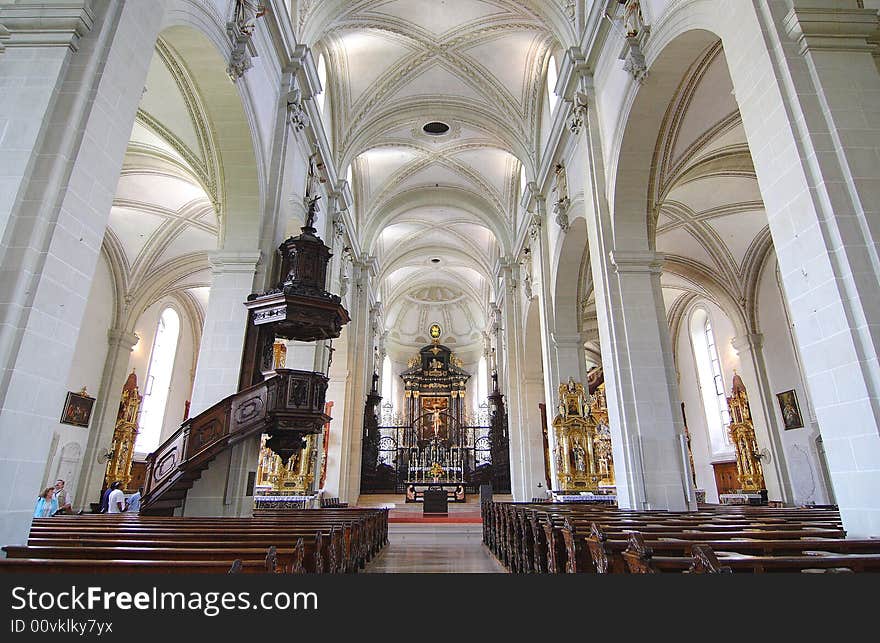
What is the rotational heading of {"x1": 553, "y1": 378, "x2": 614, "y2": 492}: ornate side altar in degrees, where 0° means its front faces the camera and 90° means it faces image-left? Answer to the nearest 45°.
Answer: approximately 0°

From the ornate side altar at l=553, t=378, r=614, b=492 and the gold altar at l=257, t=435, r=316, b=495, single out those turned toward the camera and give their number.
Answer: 2

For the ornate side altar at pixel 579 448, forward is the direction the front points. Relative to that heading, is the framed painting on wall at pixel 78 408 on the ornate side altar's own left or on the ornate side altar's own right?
on the ornate side altar's own right

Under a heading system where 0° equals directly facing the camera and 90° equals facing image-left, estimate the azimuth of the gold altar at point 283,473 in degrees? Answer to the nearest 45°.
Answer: approximately 0°

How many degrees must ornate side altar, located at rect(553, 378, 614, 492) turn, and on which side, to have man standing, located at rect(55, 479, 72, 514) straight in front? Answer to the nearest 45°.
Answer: approximately 90° to its right

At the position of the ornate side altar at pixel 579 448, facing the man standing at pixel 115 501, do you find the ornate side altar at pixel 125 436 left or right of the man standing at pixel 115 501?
right

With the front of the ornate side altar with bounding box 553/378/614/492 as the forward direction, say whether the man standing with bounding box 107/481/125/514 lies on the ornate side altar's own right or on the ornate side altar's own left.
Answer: on the ornate side altar's own right

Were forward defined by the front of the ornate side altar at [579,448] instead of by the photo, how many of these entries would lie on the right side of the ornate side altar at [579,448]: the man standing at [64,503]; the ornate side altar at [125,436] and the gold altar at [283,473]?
3

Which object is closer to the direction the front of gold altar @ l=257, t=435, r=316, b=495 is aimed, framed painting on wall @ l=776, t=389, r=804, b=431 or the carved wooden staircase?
the carved wooden staircase

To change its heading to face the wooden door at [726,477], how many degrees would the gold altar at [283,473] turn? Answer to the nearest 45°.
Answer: approximately 90° to its left

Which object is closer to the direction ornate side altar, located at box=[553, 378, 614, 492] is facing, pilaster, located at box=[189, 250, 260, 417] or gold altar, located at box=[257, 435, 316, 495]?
the pilaster

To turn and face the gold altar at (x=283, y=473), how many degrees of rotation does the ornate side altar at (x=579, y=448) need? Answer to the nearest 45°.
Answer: approximately 90° to its right

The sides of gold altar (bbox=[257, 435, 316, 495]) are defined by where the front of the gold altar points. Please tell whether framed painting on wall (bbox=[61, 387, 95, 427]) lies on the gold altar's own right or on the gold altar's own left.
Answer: on the gold altar's own right

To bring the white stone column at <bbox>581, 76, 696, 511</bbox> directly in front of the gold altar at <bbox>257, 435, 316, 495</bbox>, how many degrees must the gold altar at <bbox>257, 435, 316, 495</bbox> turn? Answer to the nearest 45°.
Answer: approximately 45° to its left
